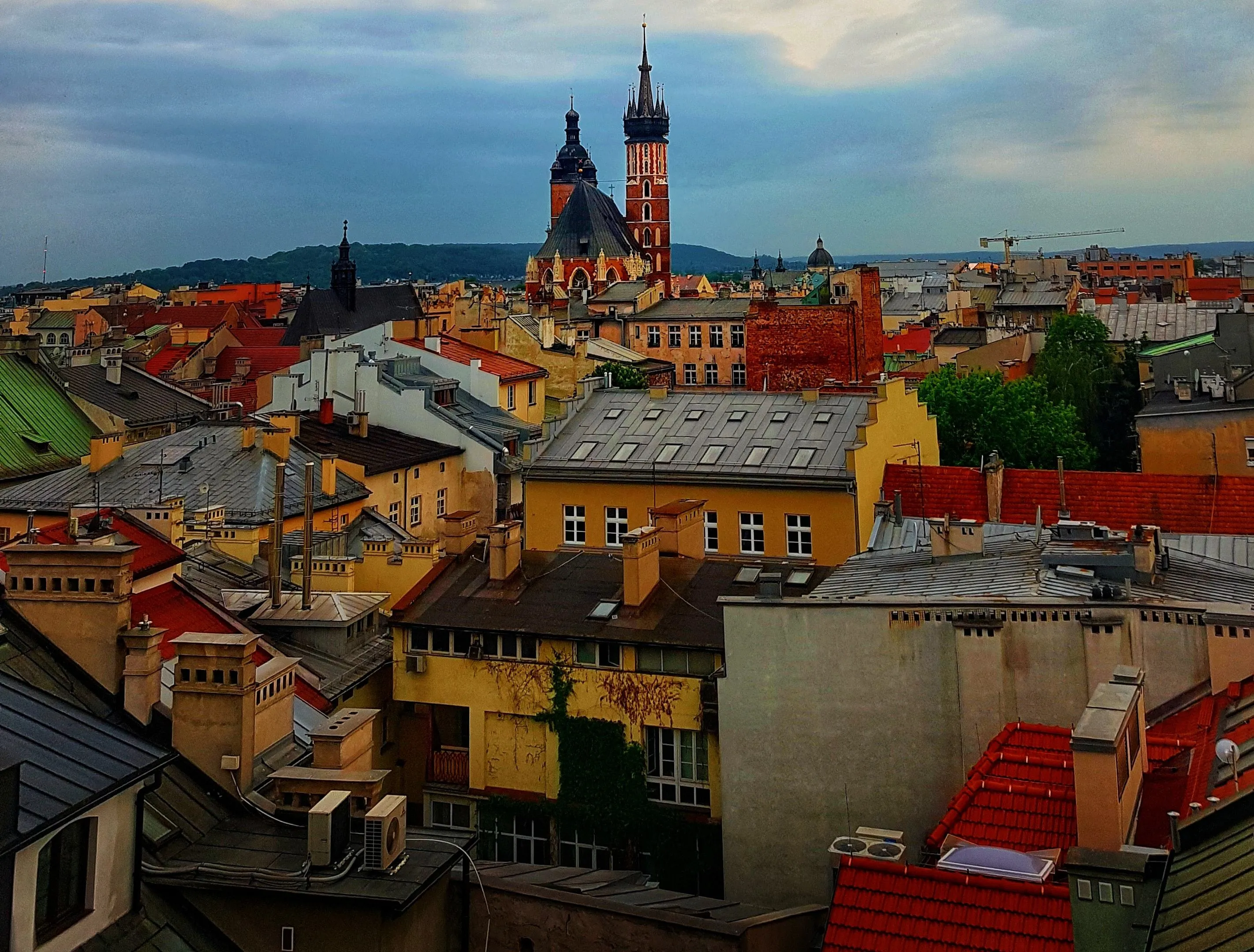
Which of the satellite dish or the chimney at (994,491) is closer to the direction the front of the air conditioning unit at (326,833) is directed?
the satellite dish

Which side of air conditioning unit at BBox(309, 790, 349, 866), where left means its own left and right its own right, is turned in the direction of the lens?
right

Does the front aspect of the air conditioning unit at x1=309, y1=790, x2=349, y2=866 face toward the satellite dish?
yes

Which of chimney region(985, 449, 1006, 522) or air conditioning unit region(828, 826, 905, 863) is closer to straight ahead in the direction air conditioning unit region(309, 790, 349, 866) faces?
the air conditioning unit

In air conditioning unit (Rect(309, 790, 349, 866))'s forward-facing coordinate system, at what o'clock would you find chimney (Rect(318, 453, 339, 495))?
The chimney is roughly at 9 o'clock from the air conditioning unit.

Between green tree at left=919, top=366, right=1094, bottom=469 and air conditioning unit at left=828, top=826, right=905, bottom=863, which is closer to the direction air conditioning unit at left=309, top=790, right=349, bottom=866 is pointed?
the air conditioning unit

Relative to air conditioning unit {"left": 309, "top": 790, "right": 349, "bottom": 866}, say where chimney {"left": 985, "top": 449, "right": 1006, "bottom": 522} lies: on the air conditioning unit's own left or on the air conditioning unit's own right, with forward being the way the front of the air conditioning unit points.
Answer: on the air conditioning unit's own left
